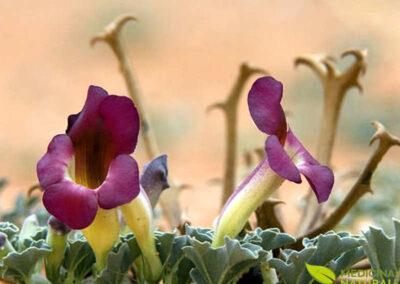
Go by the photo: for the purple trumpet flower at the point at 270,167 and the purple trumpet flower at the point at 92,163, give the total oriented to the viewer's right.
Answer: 1

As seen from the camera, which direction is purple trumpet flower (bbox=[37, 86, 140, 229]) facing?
toward the camera

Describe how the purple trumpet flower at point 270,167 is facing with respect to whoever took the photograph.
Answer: facing to the right of the viewer

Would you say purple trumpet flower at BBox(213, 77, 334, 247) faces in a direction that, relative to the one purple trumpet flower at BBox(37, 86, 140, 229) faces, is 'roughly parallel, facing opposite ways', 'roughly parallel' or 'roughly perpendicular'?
roughly perpendicular
